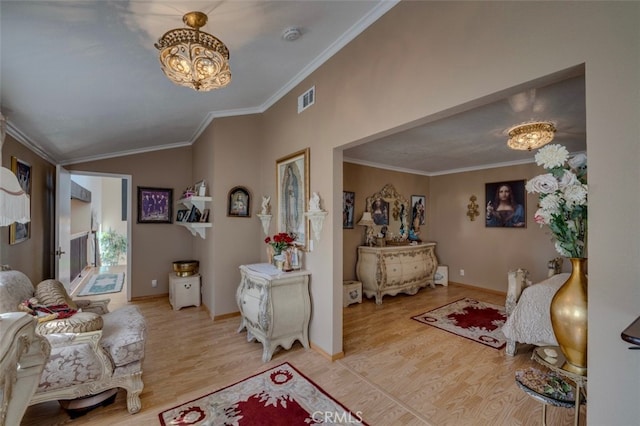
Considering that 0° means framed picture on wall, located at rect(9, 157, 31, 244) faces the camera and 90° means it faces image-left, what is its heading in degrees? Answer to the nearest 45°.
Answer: approximately 315°

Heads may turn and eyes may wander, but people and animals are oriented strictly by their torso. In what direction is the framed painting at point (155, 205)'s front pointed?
toward the camera

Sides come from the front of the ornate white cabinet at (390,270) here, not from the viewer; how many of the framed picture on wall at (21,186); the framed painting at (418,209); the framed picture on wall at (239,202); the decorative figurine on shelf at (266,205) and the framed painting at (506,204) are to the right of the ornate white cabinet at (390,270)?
3

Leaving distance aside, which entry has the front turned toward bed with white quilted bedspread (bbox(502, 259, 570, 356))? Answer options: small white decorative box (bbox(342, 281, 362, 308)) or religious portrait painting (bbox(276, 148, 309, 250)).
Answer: the small white decorative box

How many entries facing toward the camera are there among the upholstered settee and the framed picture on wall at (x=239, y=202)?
1

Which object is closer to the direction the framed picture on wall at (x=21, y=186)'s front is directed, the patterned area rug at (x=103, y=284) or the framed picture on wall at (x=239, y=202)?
the framed picture on wall

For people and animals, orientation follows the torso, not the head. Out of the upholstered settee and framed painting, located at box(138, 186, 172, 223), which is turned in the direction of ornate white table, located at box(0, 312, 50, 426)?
the framed painting

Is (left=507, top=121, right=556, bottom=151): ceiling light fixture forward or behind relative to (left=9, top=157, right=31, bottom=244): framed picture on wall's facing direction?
forward

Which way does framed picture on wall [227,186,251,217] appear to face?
toward the camera

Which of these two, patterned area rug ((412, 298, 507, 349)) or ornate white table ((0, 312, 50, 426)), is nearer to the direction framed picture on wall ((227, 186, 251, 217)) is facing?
the ornate white table

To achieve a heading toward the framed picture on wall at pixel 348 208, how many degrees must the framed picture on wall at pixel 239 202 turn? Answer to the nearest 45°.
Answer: approximately 90° to its left

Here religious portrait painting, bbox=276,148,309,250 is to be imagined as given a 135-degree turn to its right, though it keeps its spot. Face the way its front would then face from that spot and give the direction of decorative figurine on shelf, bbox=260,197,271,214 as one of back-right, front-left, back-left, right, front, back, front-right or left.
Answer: front-left

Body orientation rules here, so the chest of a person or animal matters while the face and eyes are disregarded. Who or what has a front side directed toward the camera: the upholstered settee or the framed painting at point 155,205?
the framed painting

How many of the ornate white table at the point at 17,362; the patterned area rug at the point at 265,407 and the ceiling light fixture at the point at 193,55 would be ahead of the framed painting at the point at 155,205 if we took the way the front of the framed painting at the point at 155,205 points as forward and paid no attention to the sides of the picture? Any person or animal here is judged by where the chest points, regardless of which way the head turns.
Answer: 3

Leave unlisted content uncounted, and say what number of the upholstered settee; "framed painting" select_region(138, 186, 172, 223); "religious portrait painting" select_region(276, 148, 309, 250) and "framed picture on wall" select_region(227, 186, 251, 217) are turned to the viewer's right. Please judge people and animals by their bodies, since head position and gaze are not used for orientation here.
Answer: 1

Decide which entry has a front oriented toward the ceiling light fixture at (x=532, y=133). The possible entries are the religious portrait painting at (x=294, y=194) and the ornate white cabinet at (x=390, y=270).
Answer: the ornate white cabinet

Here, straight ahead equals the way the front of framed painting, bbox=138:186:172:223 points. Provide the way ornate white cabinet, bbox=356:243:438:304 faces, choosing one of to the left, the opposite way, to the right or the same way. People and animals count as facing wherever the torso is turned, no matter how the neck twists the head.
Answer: the same way
